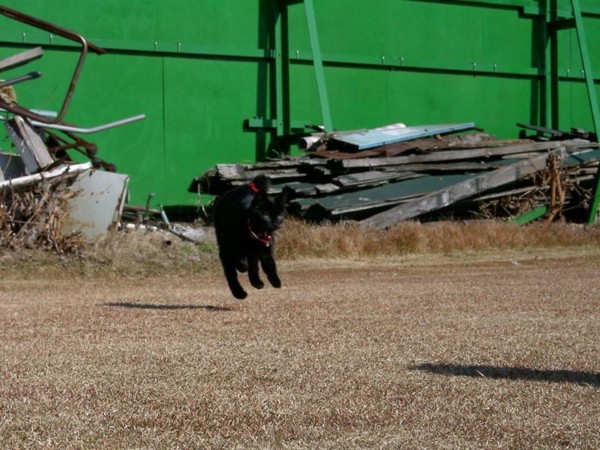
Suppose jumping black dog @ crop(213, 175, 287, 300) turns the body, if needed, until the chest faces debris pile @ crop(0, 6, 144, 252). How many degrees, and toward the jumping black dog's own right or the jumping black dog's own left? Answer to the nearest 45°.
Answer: approximately 180°

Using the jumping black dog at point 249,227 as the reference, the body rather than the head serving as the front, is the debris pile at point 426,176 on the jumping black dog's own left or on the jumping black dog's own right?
on the jumping black dog's own left

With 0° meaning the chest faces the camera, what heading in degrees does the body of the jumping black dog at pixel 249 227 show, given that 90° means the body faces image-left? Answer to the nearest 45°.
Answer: approximately 315°

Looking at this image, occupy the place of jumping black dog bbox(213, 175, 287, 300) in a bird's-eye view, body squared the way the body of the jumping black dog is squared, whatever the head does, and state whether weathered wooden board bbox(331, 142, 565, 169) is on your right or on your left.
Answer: on your left

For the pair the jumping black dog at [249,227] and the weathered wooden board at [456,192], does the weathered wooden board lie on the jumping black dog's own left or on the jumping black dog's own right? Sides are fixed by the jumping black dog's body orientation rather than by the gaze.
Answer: on the jumping black dog's own left

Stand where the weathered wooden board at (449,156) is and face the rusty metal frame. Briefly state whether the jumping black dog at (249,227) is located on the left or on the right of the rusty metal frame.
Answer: left
